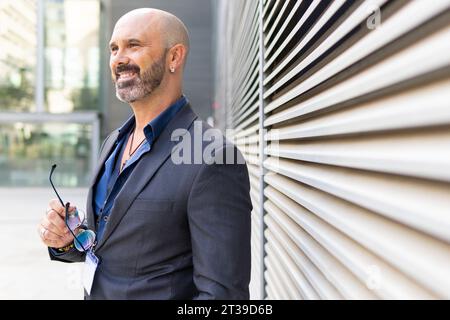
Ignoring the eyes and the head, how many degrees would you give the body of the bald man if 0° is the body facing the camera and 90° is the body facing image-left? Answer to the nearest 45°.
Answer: approximately 45°

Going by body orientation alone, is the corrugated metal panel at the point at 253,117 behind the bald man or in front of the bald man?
behind

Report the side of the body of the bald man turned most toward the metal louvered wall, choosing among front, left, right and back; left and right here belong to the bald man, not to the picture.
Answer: left
